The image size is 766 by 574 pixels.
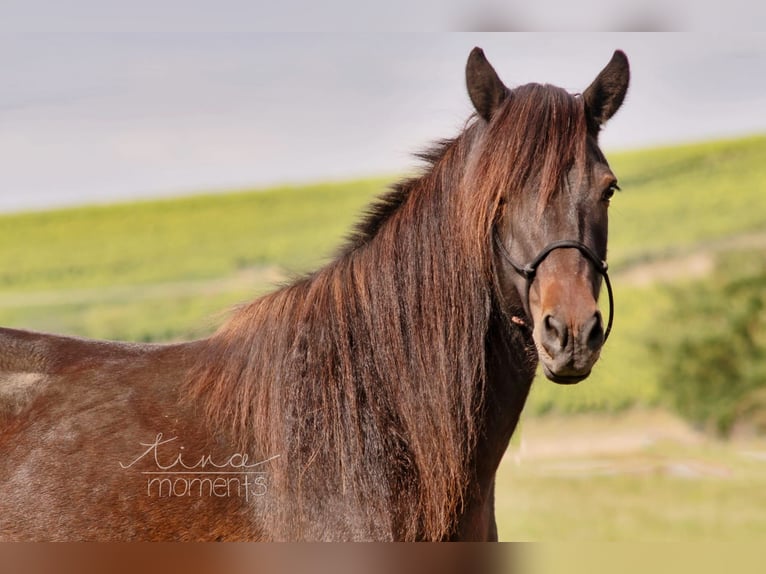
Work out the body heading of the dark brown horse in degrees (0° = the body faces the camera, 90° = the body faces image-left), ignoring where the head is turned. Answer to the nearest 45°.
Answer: approximately 270°
